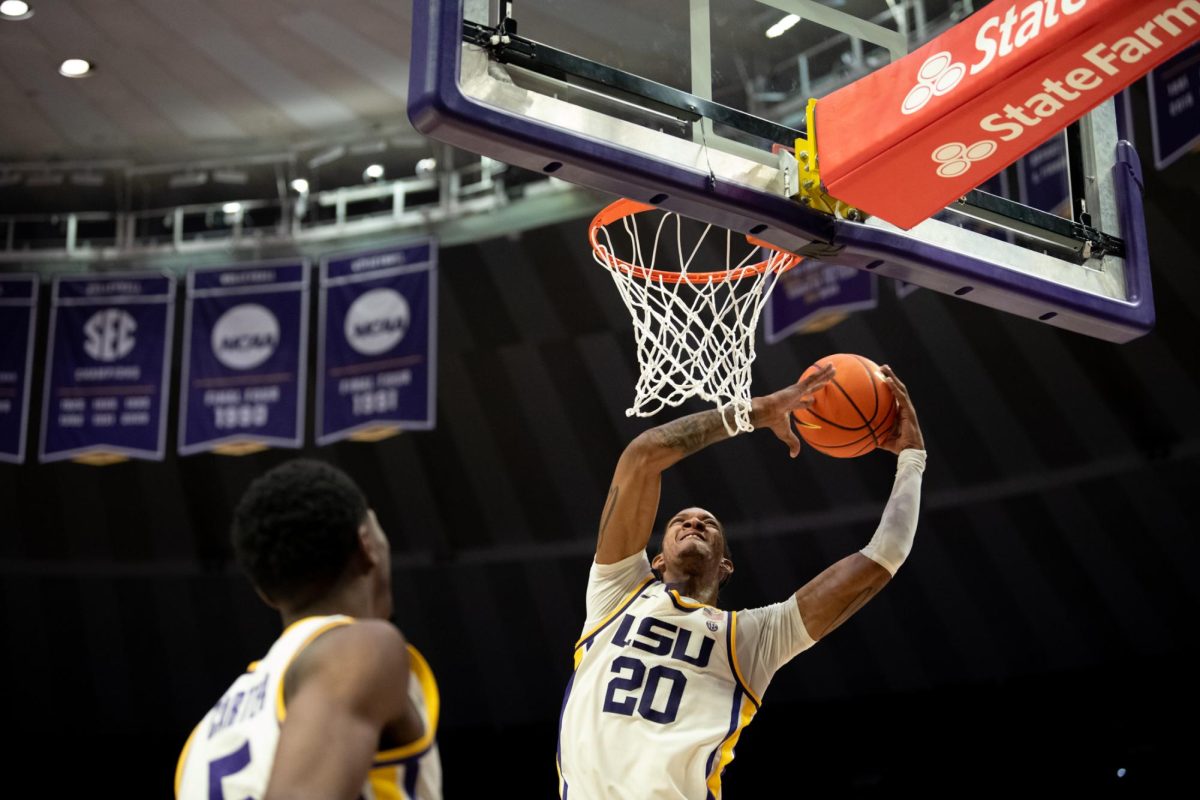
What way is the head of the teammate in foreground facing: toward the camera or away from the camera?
away from the camera

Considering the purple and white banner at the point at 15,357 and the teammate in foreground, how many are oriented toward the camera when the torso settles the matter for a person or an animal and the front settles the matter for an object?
1

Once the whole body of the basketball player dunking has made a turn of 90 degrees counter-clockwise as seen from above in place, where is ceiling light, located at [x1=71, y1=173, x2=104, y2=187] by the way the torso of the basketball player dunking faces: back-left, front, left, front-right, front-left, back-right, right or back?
back-left

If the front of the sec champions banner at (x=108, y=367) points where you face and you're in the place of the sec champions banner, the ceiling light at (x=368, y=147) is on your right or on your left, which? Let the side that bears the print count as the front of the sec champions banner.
on your left

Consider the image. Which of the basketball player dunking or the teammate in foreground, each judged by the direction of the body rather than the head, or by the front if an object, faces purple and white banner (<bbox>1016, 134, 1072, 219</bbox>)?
the teammate in foreground

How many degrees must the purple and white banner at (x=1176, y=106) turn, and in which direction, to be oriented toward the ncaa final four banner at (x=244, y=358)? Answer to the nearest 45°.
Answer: approximately 45° to its right

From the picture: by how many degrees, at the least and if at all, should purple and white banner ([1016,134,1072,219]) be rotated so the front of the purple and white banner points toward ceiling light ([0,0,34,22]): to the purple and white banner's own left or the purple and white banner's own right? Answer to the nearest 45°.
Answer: approximately 45° to the purple and white banner's own right
